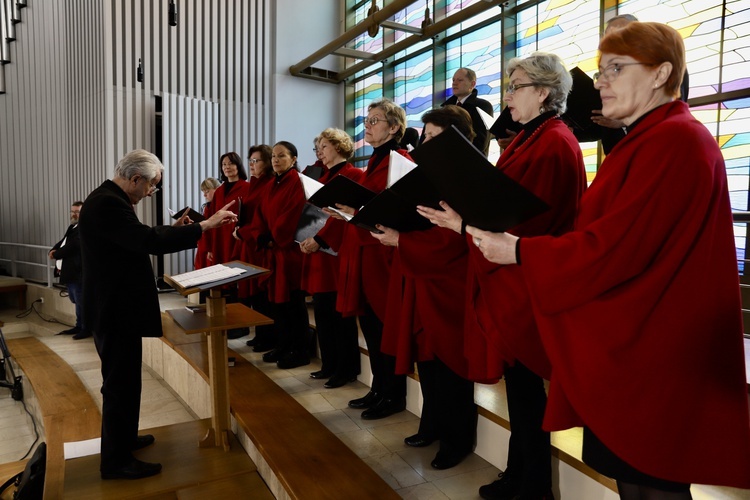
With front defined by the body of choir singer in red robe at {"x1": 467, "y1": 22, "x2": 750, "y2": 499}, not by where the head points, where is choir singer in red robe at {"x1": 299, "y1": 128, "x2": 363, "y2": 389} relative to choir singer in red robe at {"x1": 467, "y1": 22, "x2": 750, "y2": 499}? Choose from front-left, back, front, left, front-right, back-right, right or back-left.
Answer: front-right

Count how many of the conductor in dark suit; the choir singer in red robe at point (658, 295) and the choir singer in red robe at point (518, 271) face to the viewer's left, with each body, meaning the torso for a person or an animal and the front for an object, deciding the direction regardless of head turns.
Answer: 2

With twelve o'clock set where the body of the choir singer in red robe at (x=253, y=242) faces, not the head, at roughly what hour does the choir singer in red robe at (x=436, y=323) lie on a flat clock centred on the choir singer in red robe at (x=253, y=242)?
the choir singer in red robe at (x=436, y=323) is roughly at 10 o'clock from the choir singer in red robe at (x=253, y=242).

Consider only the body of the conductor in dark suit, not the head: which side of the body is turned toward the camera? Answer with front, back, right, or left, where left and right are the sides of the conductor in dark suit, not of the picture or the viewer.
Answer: right

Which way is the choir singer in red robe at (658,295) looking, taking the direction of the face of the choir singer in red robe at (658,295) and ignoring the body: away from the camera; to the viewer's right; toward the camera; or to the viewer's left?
to the viewer's left

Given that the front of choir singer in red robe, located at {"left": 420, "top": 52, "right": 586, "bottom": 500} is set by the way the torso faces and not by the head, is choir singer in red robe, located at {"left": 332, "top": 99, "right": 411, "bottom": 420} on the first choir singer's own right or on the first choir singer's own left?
on the first choir singer's own right

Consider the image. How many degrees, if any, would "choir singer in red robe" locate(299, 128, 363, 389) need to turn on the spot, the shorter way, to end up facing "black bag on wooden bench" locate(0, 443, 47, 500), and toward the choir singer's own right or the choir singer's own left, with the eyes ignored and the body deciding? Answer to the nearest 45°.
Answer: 0° — they already face it

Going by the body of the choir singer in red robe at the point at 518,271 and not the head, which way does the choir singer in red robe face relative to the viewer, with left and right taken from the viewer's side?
facing to the left of the viewer
